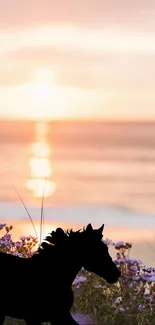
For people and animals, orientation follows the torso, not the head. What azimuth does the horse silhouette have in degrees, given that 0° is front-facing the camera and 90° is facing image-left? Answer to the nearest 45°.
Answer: approximately 270°
